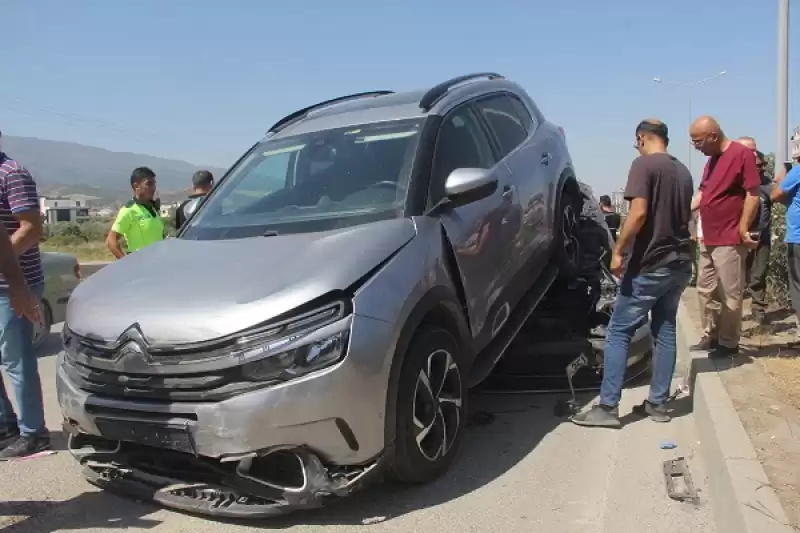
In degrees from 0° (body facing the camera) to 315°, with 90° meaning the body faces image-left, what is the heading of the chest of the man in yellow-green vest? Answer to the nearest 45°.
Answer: approximately 315°

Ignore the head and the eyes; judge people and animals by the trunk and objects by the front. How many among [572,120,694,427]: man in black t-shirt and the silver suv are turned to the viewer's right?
0

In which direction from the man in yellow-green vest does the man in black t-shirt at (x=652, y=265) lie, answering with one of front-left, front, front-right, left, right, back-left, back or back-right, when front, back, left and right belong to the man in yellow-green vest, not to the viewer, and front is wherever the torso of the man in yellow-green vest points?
front

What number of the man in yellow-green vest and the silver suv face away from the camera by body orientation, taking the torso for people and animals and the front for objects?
0

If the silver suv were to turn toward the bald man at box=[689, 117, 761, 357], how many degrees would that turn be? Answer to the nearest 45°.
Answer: approximately 180°

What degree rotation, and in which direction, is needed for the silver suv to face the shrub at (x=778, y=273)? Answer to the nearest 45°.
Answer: approximately 180°

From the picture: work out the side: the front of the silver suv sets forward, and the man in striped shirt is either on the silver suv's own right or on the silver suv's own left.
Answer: on the silver suv's own right

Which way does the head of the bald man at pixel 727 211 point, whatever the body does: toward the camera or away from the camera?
toward the camera

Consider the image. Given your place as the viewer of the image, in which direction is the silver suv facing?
facing the viewer and to the left of the viewer

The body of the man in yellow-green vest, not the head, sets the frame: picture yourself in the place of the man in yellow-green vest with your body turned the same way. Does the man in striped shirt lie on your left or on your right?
on your right

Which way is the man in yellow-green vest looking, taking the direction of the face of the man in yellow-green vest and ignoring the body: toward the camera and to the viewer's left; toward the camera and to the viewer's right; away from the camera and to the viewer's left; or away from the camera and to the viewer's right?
toward the camera and to the viewer's right
